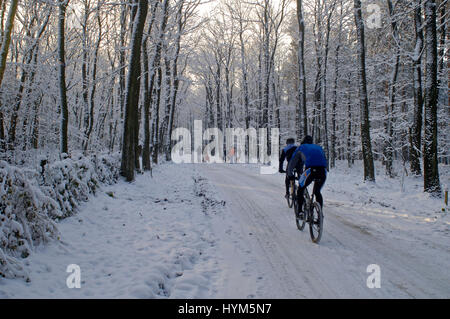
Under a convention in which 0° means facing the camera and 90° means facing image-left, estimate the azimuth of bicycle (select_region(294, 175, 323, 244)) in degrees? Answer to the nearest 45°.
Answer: approximately 135°

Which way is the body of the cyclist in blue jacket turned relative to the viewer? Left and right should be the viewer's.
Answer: facing away from the viewer and to the left of the viewer
